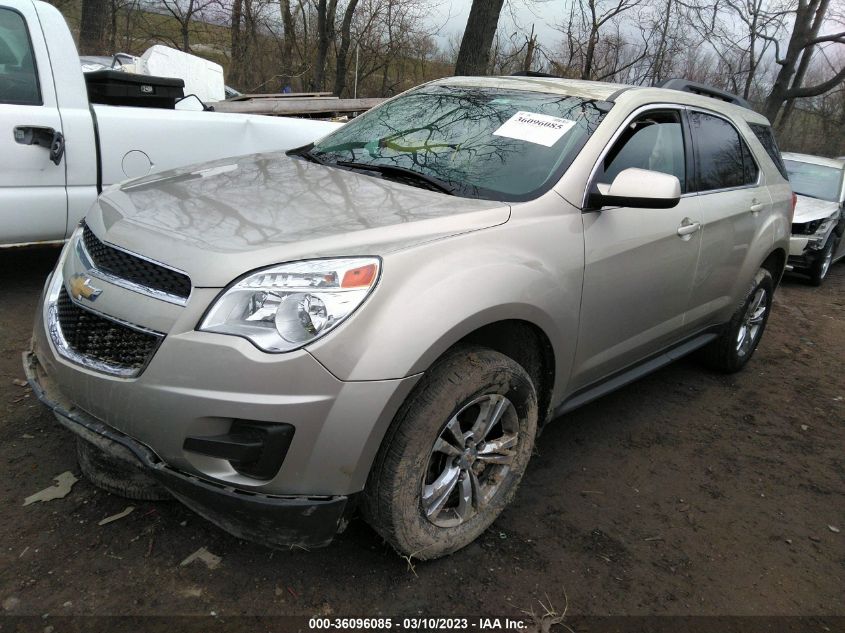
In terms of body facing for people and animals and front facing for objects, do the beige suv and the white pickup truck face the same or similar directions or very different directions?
same or similar directions

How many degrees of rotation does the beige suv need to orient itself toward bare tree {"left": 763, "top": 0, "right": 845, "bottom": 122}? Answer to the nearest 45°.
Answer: approximately 180°

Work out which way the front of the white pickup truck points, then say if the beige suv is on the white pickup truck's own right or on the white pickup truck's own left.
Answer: on the white pickup truck's own left

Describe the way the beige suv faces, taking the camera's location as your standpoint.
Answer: facing the viewer and to the left of the viewer

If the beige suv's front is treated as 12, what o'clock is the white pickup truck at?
The white pickup truck is roughly at 3 o'clock from the beige suv.

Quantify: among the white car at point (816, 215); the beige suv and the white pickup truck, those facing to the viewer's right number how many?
0

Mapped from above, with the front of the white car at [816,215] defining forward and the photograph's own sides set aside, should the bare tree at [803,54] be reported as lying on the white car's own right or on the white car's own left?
on the white car's own right

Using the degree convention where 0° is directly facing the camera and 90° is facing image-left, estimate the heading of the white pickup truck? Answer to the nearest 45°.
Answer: approximately 90°

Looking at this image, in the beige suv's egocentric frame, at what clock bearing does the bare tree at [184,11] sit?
The bare tree is roughly at 4 o'clock from the beige suv.

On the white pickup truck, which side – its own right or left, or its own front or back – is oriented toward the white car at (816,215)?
back

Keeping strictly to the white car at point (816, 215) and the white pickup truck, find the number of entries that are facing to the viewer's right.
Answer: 0

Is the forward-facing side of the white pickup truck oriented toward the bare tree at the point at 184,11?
no

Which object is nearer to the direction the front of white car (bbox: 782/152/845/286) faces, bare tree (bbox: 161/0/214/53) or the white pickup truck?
the white pickup truck

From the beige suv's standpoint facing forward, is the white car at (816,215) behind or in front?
behind
